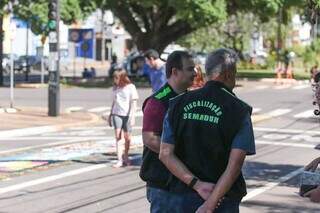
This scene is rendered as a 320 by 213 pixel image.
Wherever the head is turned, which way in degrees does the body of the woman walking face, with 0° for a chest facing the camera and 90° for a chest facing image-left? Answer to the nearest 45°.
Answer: approximately 45°

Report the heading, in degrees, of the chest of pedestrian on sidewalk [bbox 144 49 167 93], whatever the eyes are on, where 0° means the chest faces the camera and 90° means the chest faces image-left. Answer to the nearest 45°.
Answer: approximately 45°

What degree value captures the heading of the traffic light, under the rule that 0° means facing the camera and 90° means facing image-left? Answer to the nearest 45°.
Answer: approximately 0°
